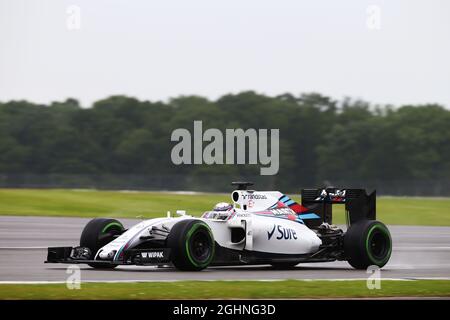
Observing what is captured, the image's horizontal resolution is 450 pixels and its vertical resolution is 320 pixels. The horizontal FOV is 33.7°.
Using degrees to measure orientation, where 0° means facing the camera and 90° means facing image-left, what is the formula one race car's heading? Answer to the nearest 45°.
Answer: approximately 45°
